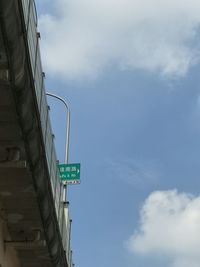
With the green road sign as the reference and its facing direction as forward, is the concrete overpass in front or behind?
in front

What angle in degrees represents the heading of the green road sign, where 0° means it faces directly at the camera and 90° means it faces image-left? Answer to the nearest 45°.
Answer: approximately 0°
